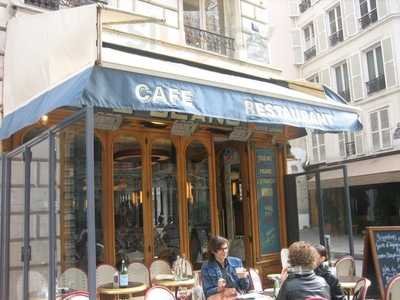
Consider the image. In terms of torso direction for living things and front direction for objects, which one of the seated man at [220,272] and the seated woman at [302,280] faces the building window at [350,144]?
the seated woman

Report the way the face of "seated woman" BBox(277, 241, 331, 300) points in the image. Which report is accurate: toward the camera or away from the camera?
away from the camera

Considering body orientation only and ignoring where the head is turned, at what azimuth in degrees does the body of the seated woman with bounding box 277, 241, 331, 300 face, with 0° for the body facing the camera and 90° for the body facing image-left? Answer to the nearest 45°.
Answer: approximately 180°

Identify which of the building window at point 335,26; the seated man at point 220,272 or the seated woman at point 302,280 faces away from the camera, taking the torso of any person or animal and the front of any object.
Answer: the seated woman

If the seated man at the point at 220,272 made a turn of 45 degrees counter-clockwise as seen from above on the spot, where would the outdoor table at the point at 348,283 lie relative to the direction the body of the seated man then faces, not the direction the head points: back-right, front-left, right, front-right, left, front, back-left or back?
front-left

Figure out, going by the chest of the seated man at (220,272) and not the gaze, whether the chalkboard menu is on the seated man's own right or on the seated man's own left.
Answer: on the seated man's own left

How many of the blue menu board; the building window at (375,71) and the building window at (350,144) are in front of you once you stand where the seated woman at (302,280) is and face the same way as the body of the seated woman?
3

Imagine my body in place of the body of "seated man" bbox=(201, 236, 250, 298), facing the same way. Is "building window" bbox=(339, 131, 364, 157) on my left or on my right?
on my left

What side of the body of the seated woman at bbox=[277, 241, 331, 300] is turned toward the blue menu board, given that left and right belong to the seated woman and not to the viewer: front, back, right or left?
front

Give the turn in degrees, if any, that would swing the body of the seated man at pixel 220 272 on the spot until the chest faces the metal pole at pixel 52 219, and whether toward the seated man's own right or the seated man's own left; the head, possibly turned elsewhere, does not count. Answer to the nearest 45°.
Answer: approximately 135° to the seated man's own right
